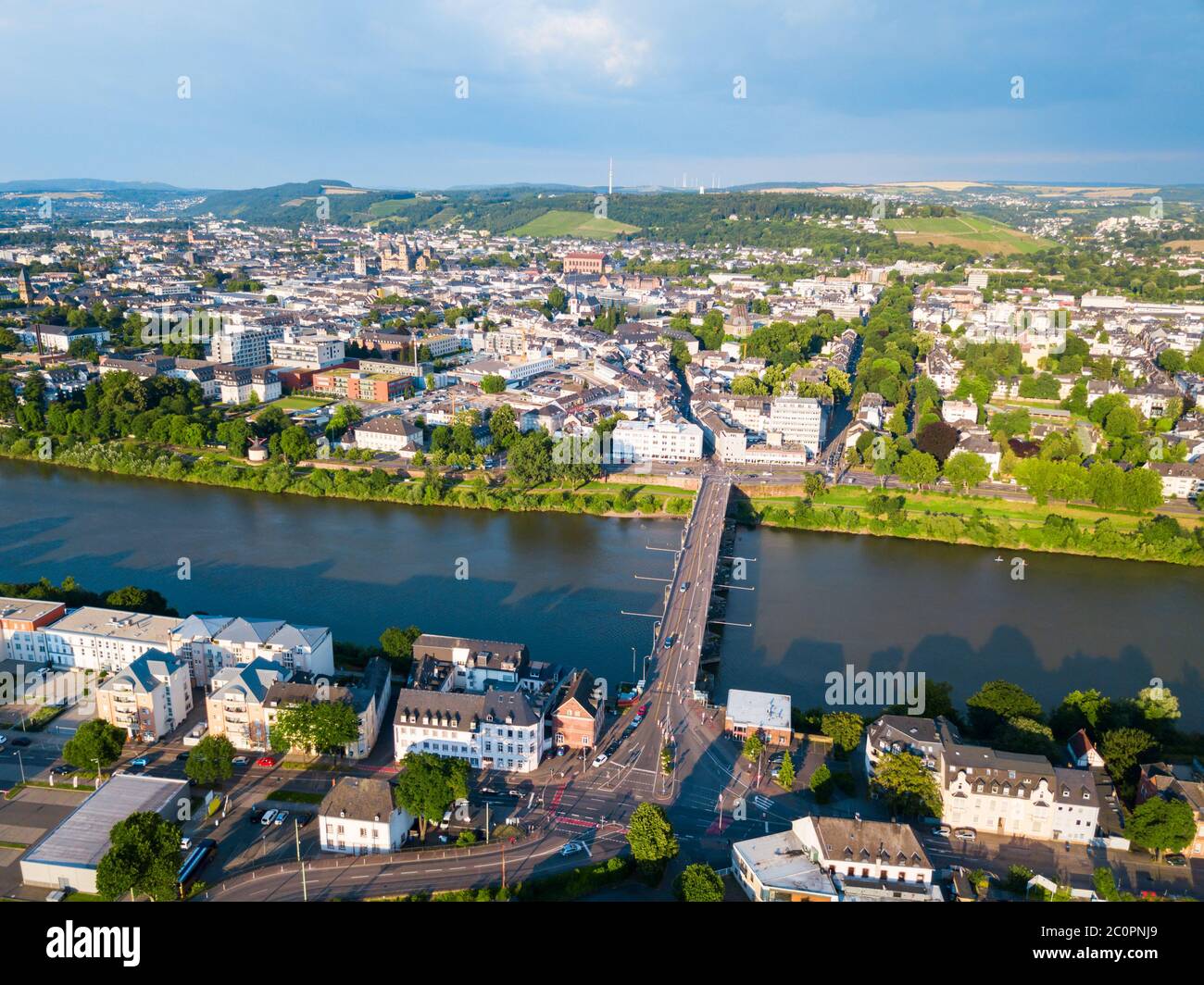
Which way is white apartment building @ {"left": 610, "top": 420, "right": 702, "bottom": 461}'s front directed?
toward the camera

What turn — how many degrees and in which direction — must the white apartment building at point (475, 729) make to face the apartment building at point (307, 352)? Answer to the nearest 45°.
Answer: approximately 180°

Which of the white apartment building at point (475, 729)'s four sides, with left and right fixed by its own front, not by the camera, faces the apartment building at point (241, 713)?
right

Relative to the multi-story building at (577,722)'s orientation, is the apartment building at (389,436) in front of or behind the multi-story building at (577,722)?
behind

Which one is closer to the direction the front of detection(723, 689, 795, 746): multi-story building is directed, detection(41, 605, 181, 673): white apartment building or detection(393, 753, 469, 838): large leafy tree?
the large leafy tree

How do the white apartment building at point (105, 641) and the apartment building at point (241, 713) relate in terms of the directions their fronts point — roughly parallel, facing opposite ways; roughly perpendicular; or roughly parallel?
roughly parallel

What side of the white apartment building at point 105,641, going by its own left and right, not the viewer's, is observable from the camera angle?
front

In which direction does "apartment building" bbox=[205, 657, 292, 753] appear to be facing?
toward the camera

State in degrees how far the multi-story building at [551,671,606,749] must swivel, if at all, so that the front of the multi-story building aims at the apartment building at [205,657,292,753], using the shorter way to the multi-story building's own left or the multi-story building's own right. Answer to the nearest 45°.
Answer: approximately 90° to the multi-story building's own right

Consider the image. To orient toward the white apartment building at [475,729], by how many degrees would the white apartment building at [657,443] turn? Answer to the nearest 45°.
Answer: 0° — it already faces it

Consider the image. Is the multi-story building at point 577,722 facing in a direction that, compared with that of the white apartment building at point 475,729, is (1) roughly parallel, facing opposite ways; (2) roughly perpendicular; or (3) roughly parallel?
roughly parallel

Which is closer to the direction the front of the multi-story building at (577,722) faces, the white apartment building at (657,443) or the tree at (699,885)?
the tree

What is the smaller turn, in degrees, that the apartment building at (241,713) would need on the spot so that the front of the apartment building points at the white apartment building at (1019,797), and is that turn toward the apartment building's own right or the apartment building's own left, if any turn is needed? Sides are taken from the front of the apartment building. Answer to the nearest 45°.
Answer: approximately 45° to the apartment building's own left

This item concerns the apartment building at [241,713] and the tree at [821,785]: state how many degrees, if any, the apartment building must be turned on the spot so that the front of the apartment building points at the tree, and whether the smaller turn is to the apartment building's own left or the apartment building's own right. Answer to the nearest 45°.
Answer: approximately 45° to the apartment building's own left
